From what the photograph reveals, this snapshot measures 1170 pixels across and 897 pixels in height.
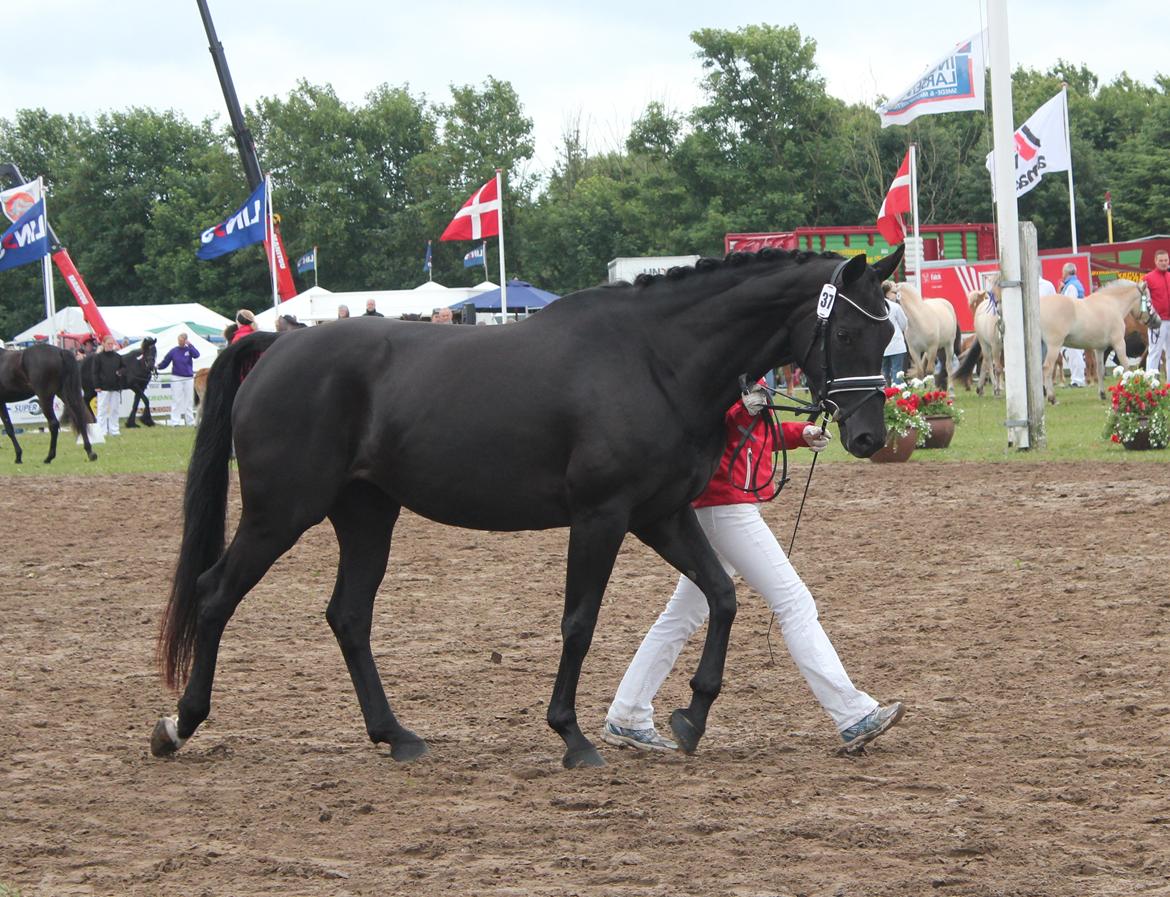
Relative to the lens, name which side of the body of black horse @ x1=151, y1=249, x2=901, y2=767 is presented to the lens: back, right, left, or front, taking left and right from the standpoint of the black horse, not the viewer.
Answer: right

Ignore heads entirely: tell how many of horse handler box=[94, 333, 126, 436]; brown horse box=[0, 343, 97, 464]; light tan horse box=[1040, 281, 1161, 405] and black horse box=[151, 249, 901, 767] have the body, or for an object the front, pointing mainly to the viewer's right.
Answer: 2

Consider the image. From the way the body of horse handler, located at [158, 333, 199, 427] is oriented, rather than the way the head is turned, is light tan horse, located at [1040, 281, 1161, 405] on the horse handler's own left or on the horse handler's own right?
on the horse handler's own left

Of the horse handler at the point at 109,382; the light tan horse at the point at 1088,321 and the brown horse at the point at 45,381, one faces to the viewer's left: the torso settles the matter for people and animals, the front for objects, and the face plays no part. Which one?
the brown horse

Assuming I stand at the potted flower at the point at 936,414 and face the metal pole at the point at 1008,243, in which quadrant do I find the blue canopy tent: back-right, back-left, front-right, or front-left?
back-left

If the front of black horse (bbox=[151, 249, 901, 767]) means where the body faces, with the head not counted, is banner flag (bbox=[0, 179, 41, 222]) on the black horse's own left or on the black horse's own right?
on the black horse's own left

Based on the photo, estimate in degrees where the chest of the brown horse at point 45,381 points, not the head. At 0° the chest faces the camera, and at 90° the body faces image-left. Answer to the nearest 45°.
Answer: approximately 90°

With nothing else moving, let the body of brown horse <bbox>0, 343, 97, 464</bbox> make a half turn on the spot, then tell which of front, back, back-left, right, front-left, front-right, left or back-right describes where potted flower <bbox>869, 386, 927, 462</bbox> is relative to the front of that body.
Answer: front-right

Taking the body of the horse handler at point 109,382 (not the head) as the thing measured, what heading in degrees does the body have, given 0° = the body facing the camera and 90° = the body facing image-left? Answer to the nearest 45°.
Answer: approximately 0°

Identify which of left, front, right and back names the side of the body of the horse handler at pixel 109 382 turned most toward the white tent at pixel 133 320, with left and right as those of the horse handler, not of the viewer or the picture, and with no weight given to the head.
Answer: back

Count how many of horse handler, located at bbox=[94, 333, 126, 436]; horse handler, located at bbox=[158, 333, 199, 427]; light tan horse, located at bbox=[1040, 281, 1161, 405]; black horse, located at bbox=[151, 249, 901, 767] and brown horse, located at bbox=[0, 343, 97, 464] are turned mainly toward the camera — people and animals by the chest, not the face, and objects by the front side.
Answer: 2

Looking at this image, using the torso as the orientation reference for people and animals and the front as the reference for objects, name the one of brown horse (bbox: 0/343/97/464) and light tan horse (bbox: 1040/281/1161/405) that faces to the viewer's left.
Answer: the brown horse

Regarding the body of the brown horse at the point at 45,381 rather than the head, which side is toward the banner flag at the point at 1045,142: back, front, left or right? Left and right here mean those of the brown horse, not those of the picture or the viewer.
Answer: back

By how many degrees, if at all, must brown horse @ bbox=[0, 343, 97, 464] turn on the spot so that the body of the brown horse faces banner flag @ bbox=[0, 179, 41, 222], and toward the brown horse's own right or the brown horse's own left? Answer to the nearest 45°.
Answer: approximately 90° to the brown horse's own right

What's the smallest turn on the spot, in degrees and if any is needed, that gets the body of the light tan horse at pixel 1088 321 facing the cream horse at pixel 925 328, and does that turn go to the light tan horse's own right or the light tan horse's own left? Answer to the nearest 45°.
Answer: approximately 135° to the light tan horse's own left

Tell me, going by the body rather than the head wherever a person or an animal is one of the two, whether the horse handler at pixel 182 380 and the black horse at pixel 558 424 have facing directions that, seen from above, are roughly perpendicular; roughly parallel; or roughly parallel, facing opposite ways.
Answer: roughly perpendicular
